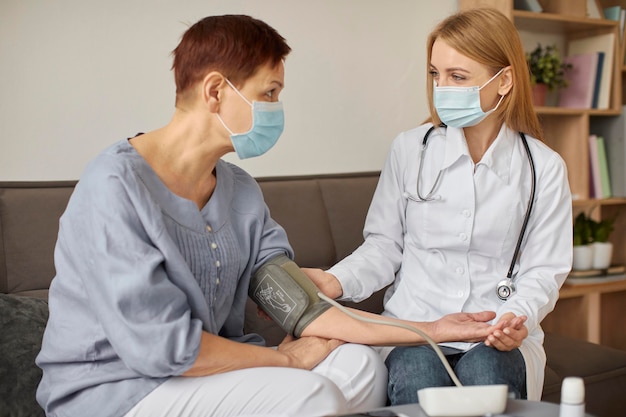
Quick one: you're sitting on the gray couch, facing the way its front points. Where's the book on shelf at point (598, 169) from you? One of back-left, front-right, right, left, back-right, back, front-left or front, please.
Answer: back-left

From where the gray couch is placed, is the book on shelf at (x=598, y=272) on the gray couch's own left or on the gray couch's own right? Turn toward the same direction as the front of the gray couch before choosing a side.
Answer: on the gray couch's own left

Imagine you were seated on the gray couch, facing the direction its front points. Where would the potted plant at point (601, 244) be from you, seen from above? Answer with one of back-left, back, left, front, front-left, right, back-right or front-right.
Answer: back-left

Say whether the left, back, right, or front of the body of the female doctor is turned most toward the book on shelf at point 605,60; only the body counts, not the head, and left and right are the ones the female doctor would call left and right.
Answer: back

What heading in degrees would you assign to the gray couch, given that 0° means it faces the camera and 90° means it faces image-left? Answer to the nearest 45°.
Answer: approximately 0°

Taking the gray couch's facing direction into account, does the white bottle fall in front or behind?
in front

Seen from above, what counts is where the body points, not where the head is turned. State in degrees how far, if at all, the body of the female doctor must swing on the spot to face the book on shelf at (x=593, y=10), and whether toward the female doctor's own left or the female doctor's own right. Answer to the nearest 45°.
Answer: approximately 135° to the female doctor's own right

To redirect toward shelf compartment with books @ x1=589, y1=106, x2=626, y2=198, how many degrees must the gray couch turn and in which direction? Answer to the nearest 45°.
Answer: approximately 135° to its left

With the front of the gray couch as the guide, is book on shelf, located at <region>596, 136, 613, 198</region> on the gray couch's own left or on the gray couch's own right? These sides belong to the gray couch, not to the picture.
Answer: on the gray couch's own left

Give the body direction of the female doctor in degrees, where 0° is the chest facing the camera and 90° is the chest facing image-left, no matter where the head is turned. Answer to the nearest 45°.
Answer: approximately 45°

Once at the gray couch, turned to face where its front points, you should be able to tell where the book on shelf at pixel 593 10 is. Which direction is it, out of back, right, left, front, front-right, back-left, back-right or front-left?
back-left

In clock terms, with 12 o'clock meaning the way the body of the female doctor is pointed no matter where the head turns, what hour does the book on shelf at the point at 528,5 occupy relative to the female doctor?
The book on shelf is roughly at 5 o'clock from the female doctor.

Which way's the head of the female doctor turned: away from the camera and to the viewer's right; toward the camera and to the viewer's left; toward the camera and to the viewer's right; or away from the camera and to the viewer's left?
toward the camera and to the viewer's left
